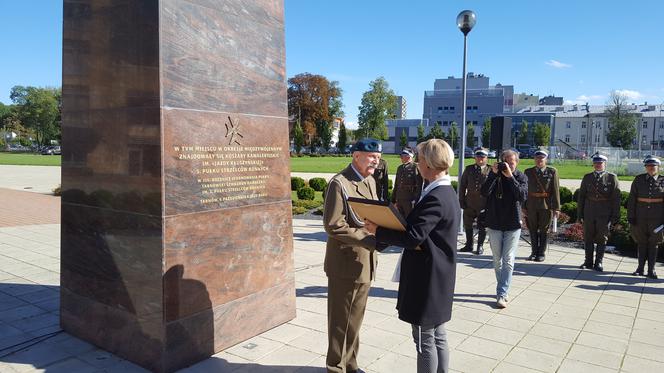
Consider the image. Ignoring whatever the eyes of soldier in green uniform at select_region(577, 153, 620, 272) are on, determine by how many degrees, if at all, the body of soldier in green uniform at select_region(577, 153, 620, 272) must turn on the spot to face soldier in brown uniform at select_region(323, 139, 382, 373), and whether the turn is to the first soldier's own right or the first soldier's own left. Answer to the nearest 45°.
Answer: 0° — they already face them

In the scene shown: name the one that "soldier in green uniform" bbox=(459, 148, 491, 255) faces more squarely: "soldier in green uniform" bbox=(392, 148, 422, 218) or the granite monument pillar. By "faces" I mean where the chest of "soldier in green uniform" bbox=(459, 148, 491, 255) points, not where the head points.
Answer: the granite monument pillar

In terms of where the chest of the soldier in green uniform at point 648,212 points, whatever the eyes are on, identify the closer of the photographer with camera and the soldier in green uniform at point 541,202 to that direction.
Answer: the photographer with camera

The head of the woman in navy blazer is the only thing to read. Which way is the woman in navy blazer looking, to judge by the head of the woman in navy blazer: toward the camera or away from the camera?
away from the camera

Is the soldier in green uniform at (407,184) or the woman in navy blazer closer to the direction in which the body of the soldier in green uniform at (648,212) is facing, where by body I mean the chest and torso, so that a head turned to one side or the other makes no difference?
the woman in navy blazer

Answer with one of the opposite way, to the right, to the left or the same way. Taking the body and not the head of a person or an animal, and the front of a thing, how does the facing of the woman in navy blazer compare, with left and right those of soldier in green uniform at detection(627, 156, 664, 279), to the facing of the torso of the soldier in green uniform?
to the right

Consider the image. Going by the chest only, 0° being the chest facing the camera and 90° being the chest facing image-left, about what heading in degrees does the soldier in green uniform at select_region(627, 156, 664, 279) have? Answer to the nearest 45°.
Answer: approximately 0°

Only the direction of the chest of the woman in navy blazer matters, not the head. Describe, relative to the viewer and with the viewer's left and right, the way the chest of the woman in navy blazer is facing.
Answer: facing to the left of the viewer
